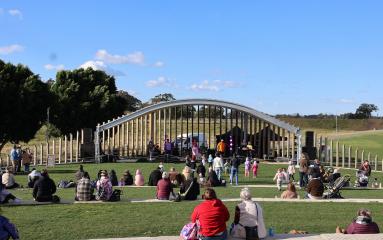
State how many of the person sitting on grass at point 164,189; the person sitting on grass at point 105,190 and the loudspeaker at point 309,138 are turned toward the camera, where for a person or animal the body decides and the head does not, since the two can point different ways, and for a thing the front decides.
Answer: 1

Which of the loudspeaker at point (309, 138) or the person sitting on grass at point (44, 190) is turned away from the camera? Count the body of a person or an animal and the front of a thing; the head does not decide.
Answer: the person sitting on grass

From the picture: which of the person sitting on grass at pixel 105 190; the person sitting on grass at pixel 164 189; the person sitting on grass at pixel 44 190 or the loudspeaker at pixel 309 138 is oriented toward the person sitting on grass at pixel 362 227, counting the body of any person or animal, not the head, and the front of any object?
the loudspeaker

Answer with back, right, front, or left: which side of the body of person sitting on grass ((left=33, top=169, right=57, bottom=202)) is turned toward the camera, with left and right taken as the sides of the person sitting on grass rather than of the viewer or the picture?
back

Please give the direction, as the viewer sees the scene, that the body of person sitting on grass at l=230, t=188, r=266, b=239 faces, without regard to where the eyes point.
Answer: away from the camera

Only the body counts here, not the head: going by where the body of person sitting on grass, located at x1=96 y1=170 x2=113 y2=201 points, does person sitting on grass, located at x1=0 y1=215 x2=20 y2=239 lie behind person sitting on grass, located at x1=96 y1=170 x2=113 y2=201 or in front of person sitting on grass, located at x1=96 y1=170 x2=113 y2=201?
behind

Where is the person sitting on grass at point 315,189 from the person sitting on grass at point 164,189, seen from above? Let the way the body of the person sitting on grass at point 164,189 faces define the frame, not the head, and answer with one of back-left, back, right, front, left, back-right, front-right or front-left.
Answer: right

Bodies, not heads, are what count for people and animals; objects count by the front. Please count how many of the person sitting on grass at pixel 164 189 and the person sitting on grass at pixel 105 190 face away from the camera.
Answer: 2

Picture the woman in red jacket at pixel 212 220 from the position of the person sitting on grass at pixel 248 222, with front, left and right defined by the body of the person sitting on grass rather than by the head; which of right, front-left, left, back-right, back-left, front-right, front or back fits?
back-left

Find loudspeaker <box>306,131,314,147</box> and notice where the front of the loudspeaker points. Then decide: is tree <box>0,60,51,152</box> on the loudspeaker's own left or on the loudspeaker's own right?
on the loudspeaker's own right

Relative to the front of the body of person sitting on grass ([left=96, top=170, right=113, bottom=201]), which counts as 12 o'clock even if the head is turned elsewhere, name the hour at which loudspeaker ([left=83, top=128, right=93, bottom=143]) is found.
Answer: The loudspeaker is roughly at 12 o'clock from the person sitting on grass.

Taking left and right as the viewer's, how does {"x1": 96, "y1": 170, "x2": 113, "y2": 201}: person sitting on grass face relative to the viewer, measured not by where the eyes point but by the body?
facing away from the viewer

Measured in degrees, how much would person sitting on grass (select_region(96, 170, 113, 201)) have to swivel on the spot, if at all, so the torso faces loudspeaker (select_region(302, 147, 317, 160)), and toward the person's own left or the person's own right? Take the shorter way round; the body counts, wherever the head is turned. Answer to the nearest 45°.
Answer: approximately 45° to the person's own right

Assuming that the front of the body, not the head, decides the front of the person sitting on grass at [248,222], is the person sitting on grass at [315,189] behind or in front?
in front

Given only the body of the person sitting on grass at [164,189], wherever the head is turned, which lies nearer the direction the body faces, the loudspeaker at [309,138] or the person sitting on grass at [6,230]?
the loudspeaker
